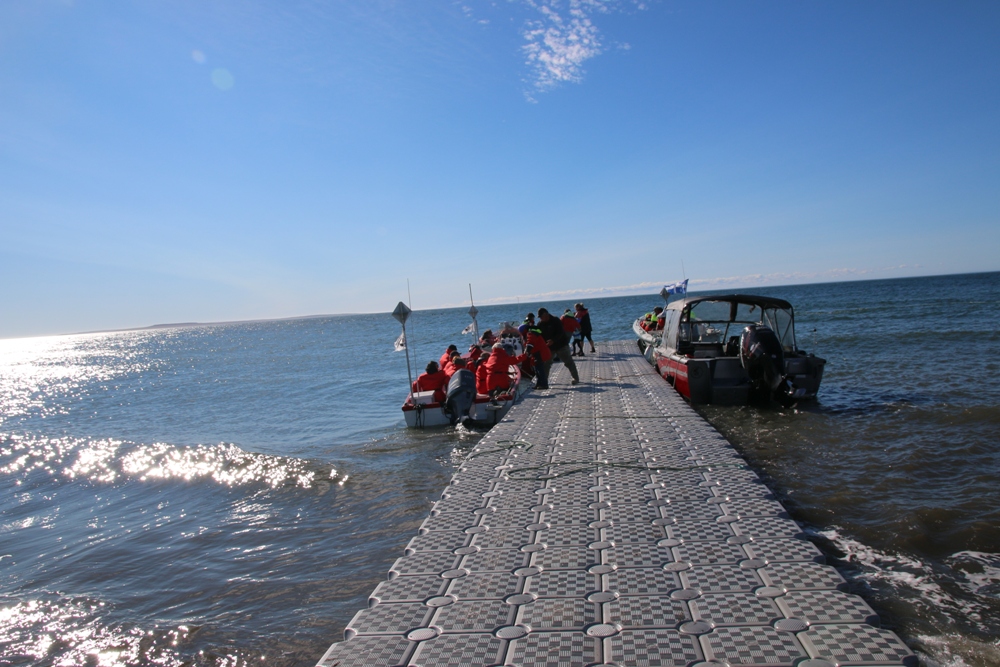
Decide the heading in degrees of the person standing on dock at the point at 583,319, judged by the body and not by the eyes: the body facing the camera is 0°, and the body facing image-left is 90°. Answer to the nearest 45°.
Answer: approximately 90°

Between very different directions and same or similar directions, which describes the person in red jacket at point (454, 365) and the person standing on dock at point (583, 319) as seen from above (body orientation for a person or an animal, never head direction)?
very different directions

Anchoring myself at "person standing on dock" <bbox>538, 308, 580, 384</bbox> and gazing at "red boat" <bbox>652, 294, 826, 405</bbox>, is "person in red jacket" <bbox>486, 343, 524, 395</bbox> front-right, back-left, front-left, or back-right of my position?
back-right

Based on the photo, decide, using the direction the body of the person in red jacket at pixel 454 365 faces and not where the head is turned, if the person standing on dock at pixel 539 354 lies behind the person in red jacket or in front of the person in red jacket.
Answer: in front
